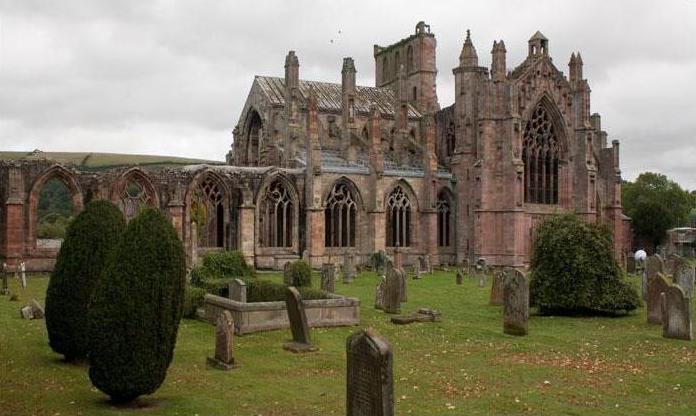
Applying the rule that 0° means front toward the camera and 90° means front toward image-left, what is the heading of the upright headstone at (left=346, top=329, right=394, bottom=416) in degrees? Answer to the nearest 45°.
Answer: approximately 45°

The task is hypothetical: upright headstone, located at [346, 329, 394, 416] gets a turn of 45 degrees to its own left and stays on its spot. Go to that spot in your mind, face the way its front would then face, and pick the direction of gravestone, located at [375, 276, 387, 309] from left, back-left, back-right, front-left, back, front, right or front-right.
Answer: back

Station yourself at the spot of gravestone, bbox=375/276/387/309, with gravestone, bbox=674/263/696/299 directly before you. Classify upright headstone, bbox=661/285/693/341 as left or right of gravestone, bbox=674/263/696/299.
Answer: right

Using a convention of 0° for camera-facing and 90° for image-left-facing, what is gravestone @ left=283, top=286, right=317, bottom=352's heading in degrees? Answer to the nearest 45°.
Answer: approximately 45°

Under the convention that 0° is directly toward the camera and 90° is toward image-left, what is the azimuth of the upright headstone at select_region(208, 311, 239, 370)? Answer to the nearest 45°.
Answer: approximately 45°

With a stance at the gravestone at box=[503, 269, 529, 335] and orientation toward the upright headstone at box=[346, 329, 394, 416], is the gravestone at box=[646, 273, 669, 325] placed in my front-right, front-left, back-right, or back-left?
back-left

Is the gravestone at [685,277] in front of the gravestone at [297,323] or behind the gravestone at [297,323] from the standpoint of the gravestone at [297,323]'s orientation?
behind
